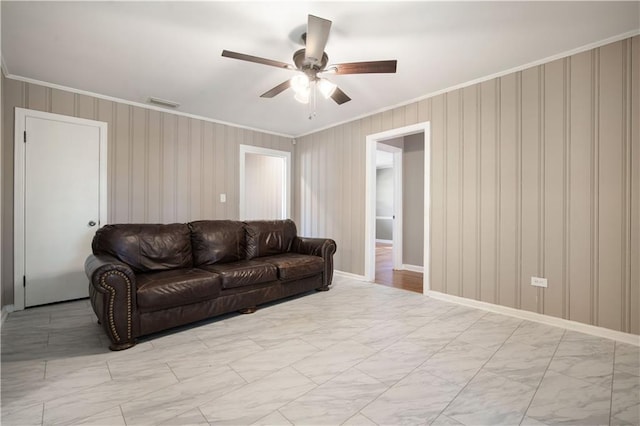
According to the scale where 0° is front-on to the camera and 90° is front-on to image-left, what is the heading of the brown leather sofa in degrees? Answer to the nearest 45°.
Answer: approximately 315°

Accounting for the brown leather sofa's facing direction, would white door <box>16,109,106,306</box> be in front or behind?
behind

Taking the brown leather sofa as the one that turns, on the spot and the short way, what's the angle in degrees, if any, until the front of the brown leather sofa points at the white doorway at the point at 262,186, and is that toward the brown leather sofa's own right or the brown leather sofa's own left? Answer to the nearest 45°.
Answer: approximately 135° to the brown leather sofa's own left
